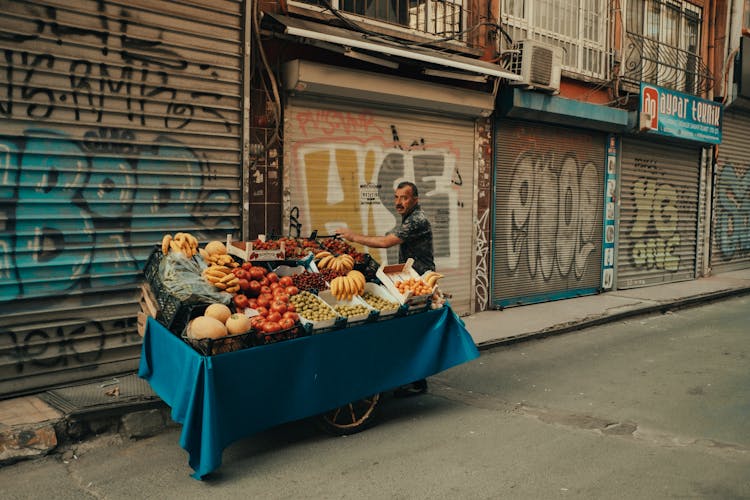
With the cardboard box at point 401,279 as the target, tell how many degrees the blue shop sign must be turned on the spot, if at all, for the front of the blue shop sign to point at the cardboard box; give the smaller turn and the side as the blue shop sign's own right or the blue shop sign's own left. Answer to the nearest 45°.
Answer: approximately 45° to the blue shop sign's own right

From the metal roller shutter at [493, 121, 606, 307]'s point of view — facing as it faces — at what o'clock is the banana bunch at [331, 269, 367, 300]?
The banana bunch is roughly at 2 o'clock from the metal roller shutter.

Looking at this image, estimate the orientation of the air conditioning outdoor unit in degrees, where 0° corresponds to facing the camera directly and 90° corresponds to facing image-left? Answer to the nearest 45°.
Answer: approximately 315°

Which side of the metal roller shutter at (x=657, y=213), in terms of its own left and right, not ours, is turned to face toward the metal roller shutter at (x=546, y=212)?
right

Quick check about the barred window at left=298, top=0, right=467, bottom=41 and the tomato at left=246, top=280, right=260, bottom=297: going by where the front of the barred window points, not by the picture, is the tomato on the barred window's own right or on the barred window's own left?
on the barred window's own right

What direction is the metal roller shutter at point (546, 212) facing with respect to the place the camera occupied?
facing the viewer and to the right of the viewer

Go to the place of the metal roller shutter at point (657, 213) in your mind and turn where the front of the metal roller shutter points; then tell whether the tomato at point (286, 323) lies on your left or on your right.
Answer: on your right

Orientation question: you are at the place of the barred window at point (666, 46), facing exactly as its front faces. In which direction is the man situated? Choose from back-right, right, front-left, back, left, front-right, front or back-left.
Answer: front-right

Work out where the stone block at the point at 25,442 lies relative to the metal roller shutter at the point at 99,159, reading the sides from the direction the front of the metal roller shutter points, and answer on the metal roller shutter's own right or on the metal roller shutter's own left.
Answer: on the metal roller shutter's own right

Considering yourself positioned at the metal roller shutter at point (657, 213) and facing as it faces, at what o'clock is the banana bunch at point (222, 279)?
The banana bunch is roughly at 2 o'clock from the metal roller shutter.
